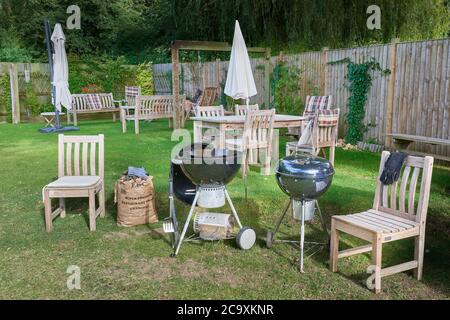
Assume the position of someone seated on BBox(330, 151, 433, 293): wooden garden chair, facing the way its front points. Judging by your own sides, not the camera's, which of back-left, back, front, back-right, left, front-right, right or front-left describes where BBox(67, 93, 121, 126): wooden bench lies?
right

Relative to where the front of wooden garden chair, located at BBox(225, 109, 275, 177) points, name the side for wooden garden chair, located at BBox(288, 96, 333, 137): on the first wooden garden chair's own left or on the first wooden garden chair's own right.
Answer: on the first wooden garden chair's own right

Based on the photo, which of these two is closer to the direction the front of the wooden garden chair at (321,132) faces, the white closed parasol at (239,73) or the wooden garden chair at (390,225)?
the white closed parasol

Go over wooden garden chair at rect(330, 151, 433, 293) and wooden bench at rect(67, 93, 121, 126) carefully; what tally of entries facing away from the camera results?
0

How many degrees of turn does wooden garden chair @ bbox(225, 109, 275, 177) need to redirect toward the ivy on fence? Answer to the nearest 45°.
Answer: approximately 90° to its right

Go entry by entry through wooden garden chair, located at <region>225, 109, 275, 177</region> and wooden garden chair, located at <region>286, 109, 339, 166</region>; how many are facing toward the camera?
0

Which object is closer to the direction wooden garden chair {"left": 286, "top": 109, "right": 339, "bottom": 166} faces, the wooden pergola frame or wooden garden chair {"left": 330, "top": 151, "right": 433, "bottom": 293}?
the wooden pergola frame

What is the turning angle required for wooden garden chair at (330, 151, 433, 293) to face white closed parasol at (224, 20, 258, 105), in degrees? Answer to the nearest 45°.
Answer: approximately 90° to its right

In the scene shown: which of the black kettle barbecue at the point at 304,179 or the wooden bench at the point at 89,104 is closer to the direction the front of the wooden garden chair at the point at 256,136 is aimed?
the wooden bench

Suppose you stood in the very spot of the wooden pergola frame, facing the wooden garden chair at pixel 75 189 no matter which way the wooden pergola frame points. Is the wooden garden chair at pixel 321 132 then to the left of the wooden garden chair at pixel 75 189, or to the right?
left

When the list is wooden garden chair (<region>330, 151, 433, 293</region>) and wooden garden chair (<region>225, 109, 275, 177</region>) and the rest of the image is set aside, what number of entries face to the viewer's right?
0

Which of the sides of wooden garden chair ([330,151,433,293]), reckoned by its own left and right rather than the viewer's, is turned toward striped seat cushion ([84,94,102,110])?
right

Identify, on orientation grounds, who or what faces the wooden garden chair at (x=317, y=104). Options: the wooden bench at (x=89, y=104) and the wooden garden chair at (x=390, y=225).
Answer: the wooden bench

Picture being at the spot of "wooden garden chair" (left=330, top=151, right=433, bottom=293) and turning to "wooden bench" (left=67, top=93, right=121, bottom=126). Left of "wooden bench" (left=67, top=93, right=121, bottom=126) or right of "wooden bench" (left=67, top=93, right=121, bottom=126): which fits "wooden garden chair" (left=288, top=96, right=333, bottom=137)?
right

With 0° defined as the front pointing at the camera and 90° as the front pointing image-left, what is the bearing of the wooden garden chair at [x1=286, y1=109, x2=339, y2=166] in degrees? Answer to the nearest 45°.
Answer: approximately 135°

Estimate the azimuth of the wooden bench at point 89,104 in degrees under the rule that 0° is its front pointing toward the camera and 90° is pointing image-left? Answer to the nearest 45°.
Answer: approximately 315°
